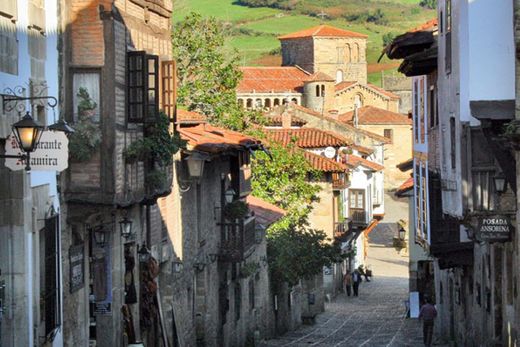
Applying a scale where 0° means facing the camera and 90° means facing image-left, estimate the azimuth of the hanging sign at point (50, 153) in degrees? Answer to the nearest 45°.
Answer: approximately 0°

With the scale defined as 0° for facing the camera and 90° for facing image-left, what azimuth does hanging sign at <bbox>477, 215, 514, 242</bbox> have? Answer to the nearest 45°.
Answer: approximately 0°

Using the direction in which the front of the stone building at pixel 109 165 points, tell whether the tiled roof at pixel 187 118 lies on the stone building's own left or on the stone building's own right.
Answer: on the stone building's own left

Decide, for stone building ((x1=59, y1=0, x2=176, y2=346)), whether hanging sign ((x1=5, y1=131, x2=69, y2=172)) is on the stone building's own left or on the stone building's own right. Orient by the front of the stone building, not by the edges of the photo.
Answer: on the stone building's own right

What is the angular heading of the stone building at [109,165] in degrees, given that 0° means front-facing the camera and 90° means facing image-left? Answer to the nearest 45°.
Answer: approximately 315°

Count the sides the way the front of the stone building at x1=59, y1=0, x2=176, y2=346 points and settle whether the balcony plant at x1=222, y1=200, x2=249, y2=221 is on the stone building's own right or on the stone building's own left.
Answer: on the stone building's own left

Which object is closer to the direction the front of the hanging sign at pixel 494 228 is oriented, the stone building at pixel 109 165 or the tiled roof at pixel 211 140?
the stone building

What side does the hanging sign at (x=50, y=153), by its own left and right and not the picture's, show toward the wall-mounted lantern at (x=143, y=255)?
back
